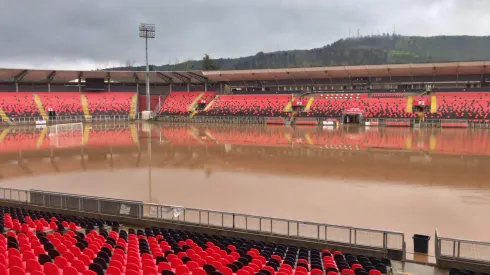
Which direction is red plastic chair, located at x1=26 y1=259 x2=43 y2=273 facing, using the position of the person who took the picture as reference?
facing away from the viewer and to the right of the viewer

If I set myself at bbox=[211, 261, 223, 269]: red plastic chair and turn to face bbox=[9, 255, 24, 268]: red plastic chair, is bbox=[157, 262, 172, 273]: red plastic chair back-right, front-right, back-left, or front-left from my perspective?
front-left

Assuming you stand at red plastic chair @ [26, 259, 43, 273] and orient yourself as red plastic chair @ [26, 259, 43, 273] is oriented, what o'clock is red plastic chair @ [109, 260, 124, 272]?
red plastic chair @ [109, 260, 124, 272] is roughly at 2 o'clock from red plastic chair @ [26, 259, 43, 273].

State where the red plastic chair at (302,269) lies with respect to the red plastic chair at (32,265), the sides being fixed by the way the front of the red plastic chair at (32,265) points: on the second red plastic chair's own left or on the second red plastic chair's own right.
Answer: on the second red plastic chair's own right

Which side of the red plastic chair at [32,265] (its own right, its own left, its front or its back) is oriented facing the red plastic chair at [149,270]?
right

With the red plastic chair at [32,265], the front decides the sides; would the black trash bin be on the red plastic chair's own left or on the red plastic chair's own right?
on the red plastic chair's own right

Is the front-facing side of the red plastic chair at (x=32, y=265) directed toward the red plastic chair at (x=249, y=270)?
no

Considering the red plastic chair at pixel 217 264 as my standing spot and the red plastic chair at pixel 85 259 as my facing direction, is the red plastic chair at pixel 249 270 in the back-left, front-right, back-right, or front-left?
back-left

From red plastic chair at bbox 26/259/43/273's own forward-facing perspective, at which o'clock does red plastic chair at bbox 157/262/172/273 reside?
red plastic chair at bbox 157/262/172/273 is roughly at 2 o'clock from red plastic chair at bbox 26/259/43/273.

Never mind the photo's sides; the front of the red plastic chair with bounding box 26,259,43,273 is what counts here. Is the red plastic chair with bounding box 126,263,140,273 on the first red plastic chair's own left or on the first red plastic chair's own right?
on the first red plastic chair's own right

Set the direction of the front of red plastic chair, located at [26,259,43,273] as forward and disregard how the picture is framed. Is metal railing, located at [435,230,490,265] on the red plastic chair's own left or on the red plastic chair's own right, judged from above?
on the red plastic chair's own right

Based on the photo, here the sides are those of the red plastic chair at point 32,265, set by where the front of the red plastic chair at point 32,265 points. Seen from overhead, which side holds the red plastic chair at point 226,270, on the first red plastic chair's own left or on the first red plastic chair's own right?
on the first red plastic chair's own right

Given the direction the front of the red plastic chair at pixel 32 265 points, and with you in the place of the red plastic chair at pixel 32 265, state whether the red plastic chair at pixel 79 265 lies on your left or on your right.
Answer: on your right

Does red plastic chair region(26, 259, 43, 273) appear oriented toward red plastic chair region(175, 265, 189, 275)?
no

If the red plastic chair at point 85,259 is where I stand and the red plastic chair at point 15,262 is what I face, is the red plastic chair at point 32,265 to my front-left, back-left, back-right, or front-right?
front-left
